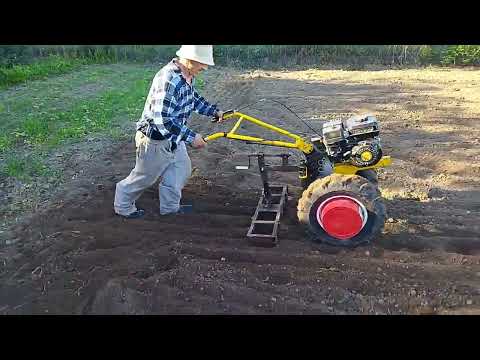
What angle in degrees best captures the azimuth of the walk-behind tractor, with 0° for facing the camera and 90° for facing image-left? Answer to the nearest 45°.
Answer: approximately 270°

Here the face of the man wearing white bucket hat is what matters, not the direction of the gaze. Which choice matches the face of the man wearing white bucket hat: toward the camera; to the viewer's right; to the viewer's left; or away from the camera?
to the viewer's right

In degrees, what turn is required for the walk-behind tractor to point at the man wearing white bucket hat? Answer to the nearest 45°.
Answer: approximately 180°

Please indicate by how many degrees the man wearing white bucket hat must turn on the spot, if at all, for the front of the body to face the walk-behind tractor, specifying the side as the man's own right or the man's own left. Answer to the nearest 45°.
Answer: approximately 45° to the man's own right

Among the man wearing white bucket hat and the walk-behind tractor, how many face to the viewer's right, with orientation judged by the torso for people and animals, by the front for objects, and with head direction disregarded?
2

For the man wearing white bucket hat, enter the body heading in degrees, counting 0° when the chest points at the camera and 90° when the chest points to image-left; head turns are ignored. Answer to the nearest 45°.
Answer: approximately 270°
